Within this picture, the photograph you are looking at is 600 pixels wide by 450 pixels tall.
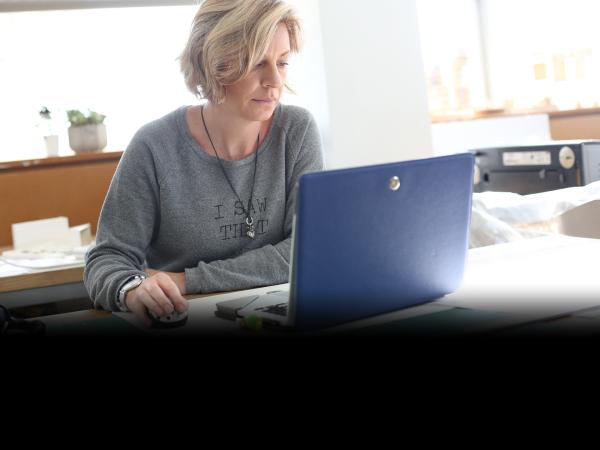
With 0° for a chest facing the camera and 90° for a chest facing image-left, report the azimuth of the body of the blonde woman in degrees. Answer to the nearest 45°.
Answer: approximately 315°

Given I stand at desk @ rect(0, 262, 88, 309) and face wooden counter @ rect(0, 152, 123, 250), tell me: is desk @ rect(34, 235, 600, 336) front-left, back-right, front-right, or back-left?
back-right

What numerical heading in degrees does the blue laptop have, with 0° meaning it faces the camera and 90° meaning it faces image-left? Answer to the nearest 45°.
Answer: approximately 135°

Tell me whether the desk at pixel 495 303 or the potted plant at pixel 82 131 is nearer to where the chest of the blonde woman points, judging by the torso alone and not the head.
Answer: the desk

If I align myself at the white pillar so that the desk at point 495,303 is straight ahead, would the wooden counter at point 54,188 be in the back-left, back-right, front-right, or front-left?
back-right

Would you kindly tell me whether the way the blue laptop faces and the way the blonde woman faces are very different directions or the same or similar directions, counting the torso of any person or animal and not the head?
very different directions

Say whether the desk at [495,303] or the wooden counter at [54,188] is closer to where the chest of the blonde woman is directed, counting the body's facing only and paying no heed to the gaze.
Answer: the desk

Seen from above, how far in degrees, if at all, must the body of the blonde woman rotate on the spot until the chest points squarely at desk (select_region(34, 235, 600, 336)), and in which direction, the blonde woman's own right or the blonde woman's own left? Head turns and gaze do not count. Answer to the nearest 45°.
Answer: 0° — they already face it

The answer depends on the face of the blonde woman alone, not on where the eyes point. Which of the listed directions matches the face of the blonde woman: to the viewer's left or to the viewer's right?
to the viewer's right

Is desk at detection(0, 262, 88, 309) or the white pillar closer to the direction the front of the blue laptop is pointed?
the desk

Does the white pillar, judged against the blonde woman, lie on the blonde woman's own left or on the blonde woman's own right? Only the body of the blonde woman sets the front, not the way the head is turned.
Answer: on the blonde woman's own left
